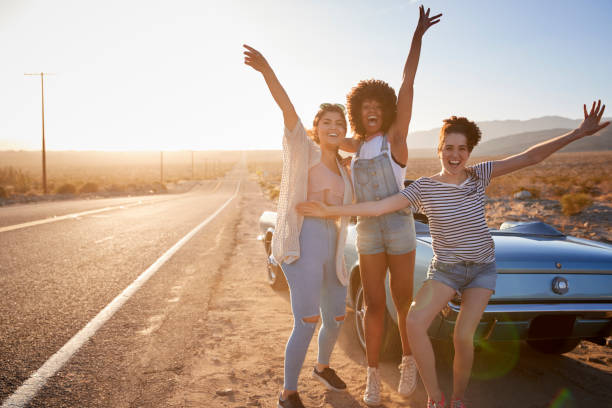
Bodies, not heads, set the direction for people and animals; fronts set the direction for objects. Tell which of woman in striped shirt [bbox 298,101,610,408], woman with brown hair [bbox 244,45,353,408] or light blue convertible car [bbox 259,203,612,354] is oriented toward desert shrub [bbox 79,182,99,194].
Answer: the light blue convertible car

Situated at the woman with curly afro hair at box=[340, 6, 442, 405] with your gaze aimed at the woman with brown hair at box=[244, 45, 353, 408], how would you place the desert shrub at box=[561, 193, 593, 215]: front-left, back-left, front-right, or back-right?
back-right

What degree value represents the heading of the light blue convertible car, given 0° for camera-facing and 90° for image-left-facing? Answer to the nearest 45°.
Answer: approximately 135°

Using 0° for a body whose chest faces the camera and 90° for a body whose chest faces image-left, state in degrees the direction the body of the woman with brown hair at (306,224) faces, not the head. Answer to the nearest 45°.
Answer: approximately 315°

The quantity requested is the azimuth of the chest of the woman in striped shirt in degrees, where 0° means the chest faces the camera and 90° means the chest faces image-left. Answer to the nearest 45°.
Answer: approximately 0°

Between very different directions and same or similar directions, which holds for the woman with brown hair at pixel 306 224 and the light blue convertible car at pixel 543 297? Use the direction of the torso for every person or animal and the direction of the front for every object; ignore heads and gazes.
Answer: very different directions

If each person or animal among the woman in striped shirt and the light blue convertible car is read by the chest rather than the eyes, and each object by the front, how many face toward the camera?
1

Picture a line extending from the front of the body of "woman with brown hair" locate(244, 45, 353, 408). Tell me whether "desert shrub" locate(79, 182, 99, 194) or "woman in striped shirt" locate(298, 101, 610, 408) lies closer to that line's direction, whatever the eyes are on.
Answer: the woman in striped shirt
